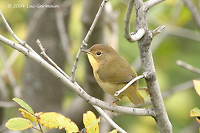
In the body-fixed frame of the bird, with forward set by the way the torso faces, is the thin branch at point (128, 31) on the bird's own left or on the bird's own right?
on the bird's own left

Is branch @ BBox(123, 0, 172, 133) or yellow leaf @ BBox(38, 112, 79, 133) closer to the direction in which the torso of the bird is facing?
the yellow leaf

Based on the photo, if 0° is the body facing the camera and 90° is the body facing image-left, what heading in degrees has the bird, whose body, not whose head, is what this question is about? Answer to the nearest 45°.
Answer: approximately 90°

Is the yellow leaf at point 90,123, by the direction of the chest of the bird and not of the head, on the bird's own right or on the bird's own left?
on the bird's own left

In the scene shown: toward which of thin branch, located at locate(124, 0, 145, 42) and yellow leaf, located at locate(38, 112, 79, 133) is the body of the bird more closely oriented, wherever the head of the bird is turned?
the yellow leaf
